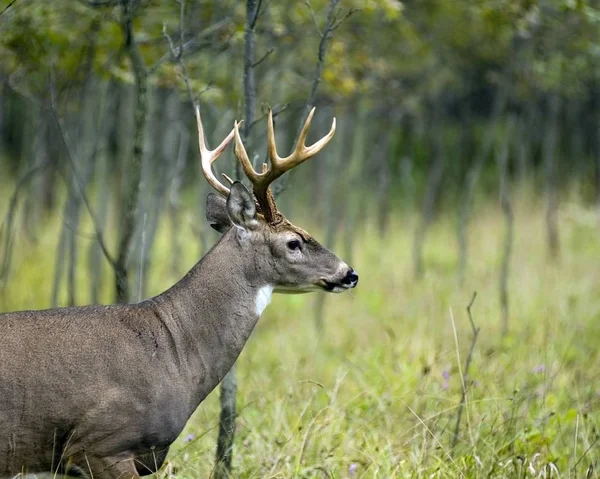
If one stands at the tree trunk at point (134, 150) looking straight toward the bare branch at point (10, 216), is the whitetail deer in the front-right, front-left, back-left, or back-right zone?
back-left

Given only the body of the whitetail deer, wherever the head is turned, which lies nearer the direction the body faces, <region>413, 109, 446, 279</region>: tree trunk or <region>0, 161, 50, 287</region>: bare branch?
the tree trunk

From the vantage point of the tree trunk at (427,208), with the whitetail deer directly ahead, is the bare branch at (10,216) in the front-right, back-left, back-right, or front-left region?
front-right

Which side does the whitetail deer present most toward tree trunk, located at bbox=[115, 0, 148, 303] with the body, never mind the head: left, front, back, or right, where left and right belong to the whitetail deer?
left

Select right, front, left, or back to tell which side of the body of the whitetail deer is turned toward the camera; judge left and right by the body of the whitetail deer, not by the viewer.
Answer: right

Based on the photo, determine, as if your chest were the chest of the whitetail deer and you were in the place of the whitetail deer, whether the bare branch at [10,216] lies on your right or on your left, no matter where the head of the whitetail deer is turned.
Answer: on your left

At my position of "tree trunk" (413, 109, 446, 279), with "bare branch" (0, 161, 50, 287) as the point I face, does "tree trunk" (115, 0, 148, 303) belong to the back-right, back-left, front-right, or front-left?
front-left
